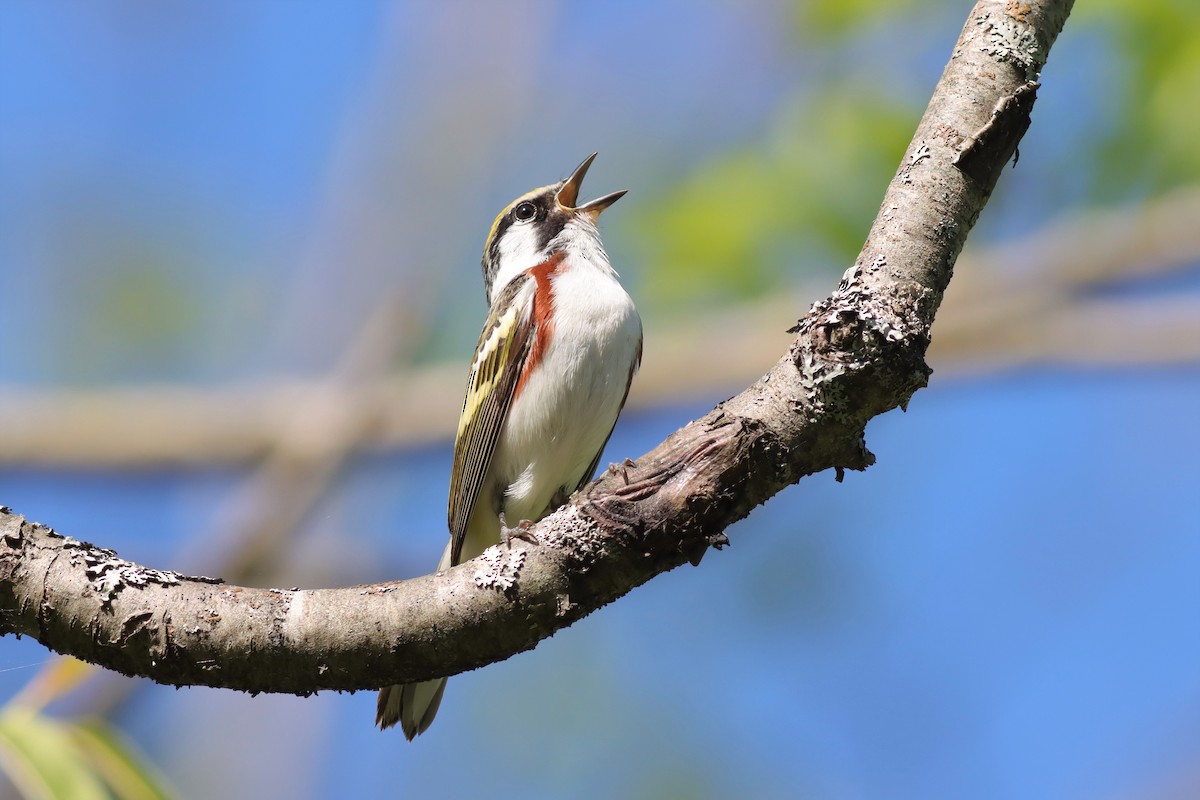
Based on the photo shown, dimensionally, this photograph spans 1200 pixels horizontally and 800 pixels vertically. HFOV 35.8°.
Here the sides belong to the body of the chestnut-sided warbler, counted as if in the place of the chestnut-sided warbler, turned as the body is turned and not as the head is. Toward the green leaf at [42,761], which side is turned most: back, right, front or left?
right

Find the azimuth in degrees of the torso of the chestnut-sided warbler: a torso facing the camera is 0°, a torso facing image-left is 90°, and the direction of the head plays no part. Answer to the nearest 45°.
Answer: approximately 315°
